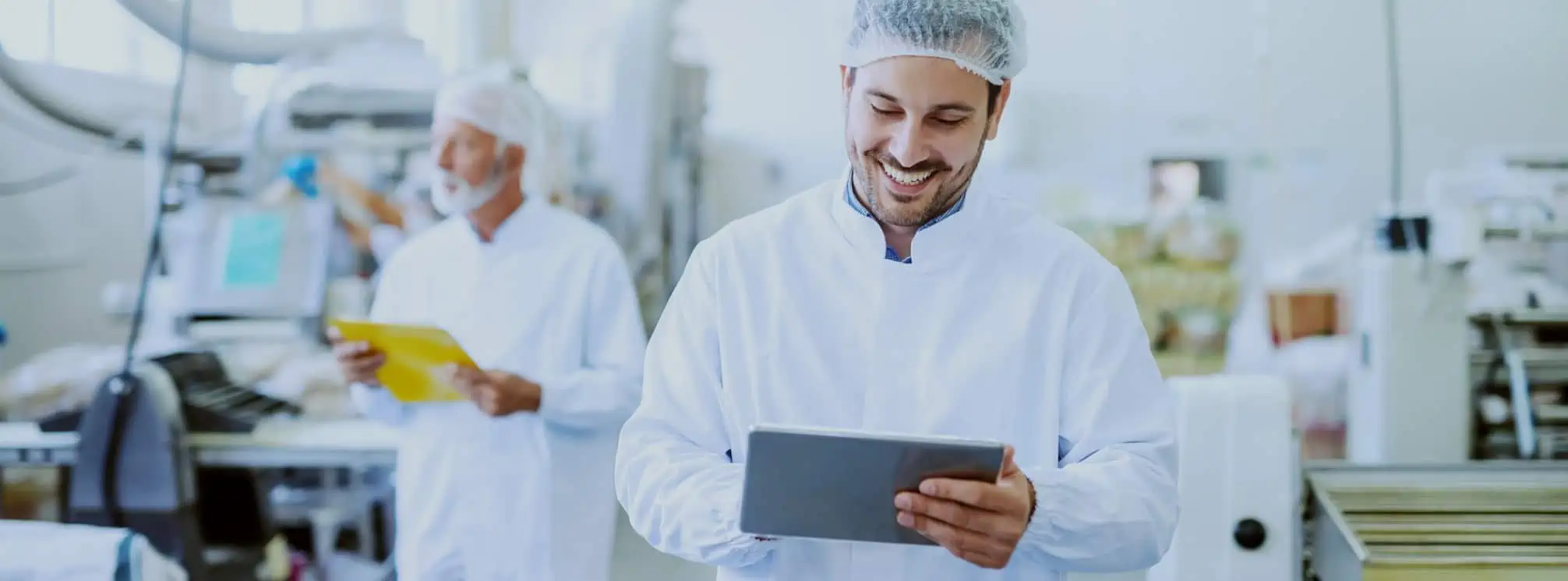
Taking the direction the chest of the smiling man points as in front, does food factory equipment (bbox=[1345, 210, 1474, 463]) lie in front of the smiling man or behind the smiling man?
behind

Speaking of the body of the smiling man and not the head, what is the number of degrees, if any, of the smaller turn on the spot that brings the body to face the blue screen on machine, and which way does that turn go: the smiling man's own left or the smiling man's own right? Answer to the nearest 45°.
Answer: approximately 135° to the smiling man's own right

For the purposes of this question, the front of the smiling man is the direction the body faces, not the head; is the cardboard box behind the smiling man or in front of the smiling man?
behind

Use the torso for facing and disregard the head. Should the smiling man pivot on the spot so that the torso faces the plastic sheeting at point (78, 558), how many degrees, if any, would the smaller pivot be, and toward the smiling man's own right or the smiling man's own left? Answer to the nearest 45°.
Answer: approximately 90° to the smiling man's own right

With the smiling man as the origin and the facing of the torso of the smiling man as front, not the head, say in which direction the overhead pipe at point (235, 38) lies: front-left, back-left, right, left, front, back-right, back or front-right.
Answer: back-right

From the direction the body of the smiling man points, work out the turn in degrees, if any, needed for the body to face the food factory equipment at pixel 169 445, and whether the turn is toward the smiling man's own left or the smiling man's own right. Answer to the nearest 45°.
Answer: approximately 135° to the smiling man's own right

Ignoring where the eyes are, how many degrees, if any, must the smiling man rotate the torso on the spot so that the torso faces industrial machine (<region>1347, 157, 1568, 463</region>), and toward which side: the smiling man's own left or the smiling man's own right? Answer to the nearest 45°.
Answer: approximately 135° to the smiling man's own left

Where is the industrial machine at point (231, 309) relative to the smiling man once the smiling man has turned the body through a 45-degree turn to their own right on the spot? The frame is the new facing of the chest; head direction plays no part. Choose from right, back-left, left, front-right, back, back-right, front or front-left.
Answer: right

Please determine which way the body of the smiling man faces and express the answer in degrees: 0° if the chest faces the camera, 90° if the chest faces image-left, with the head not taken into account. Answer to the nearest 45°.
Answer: approximately 0°
